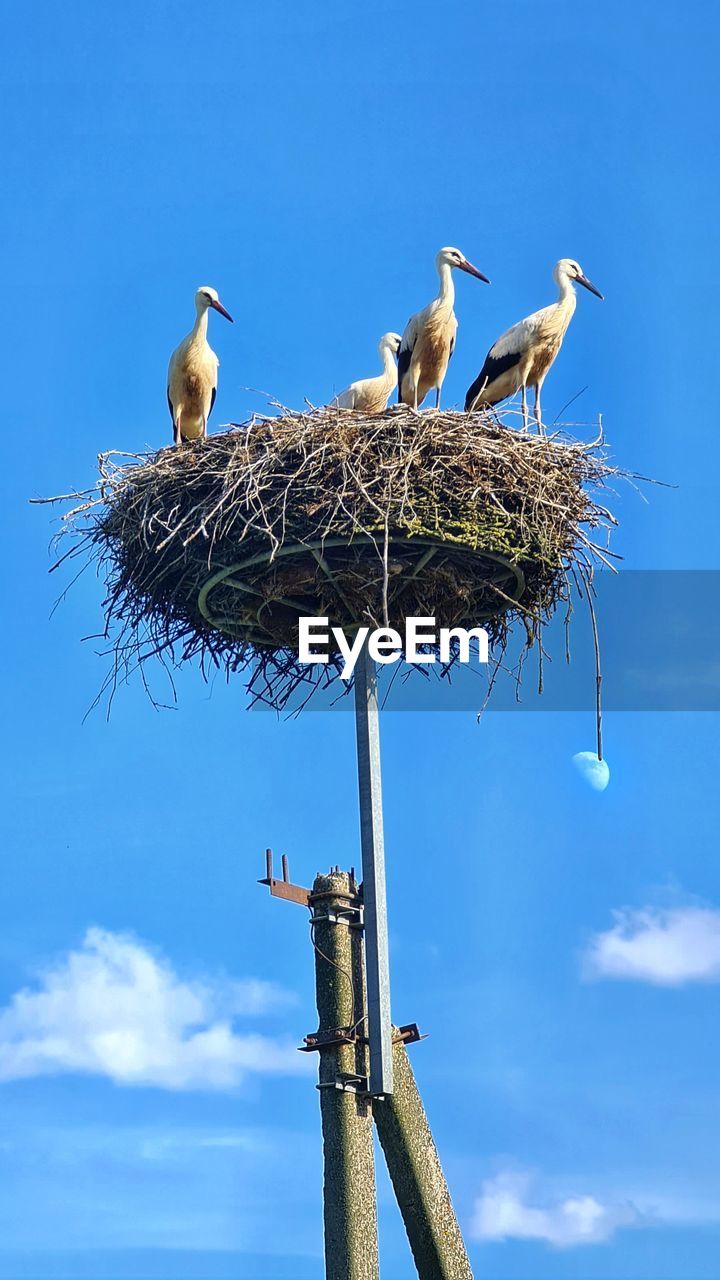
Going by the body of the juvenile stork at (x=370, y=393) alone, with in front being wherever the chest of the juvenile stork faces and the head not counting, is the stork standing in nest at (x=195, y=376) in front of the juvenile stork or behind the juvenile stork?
behind

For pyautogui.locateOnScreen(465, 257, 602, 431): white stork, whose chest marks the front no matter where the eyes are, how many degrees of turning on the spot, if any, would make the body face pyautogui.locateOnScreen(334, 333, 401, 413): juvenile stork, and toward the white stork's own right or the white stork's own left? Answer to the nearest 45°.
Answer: approximately 135° to the white stork's own right

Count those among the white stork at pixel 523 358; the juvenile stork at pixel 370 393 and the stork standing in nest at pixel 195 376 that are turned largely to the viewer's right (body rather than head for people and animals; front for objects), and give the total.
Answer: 2

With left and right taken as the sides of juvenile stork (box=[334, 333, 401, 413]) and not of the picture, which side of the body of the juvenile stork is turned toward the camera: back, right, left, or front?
right

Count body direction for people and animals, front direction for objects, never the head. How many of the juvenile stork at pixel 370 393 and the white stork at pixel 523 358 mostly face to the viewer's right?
2

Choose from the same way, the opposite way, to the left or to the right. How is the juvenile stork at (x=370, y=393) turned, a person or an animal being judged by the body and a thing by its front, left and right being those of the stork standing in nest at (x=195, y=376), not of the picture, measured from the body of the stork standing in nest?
to the left

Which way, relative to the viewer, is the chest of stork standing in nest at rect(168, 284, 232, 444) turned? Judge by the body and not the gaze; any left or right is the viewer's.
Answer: facing the viewer

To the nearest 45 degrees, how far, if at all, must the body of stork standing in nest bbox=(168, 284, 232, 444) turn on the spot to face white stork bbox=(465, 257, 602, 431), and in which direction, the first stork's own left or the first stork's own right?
approximately 90° to the first stork's own left

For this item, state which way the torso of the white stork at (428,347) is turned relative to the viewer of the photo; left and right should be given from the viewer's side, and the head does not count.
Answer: facing the viewer and to the right of the viewer

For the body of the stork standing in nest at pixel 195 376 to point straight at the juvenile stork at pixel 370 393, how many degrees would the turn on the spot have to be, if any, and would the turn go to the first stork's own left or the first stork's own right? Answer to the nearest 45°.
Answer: approximately 45° to the first stork's own left

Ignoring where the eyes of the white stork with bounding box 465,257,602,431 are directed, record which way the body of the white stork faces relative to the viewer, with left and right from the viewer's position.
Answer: facing to the right of the viewer

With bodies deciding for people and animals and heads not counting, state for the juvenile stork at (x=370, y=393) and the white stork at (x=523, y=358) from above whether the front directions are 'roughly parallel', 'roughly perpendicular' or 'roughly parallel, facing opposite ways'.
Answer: roughly parallel

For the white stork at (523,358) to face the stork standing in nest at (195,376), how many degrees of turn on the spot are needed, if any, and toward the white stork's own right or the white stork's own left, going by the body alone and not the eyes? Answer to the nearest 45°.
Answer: approximately 180°
